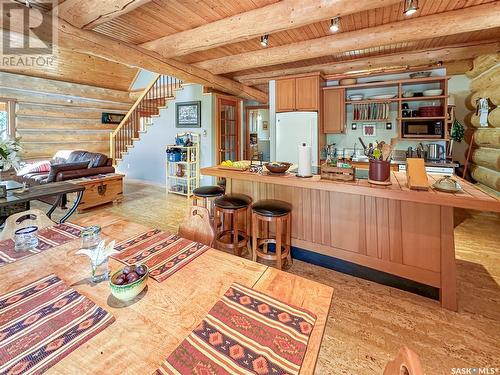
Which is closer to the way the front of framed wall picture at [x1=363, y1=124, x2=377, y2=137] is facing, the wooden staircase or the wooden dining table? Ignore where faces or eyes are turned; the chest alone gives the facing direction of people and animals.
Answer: the wooden dining table

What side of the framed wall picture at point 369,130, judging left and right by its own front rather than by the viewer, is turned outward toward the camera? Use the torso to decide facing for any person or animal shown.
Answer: front

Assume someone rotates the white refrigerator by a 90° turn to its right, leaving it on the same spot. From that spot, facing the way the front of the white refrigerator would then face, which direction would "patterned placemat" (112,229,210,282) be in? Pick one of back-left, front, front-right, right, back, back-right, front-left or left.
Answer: left

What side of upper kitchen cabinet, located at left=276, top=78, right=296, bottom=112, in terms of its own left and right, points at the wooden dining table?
front

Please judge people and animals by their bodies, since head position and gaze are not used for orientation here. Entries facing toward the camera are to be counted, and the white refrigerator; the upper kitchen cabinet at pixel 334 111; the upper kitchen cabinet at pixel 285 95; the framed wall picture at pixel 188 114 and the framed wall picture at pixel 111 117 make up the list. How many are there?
5

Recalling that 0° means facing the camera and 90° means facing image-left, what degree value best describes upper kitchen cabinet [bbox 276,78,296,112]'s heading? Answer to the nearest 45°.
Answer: approximately 0°

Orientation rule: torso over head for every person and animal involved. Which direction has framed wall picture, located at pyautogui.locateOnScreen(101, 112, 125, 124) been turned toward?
toward the camera

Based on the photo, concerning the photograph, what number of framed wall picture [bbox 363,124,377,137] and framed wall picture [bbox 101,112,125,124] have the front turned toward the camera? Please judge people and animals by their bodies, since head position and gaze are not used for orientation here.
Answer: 2

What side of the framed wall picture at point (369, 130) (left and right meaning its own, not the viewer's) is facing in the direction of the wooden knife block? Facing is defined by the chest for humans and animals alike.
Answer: front

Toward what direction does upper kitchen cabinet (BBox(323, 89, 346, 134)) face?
toward the camera

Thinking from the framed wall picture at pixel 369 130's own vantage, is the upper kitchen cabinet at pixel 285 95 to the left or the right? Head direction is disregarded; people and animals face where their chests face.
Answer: on its right

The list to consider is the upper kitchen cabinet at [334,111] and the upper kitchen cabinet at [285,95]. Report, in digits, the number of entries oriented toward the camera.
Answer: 2

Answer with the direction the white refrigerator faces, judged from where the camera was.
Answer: facing the viewer
